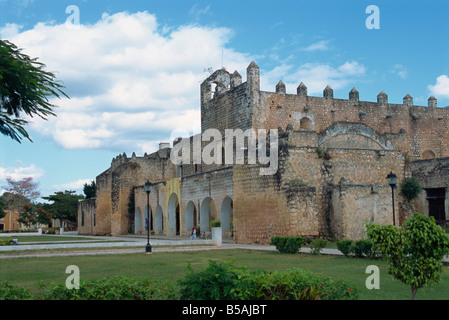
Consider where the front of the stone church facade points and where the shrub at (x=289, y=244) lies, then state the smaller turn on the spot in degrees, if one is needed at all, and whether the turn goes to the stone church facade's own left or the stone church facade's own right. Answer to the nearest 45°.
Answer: approximately 45° to the stone church facade's own left

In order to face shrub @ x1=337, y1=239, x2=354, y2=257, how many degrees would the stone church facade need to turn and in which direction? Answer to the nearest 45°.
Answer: approximately 45° to its left

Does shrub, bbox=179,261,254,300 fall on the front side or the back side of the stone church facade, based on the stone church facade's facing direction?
on the front side

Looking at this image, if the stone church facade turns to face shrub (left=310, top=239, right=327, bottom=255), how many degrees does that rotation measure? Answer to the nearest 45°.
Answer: approximately 45° to its left

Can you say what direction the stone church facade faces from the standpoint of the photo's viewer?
facing the viewer and to the left of the viewer

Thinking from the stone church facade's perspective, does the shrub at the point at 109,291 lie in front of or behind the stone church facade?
in front

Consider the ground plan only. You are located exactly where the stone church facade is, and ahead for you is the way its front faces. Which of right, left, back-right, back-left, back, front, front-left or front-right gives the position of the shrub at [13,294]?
front-left

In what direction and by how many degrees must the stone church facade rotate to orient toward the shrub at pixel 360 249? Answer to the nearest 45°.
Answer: approximately 45° to its left
